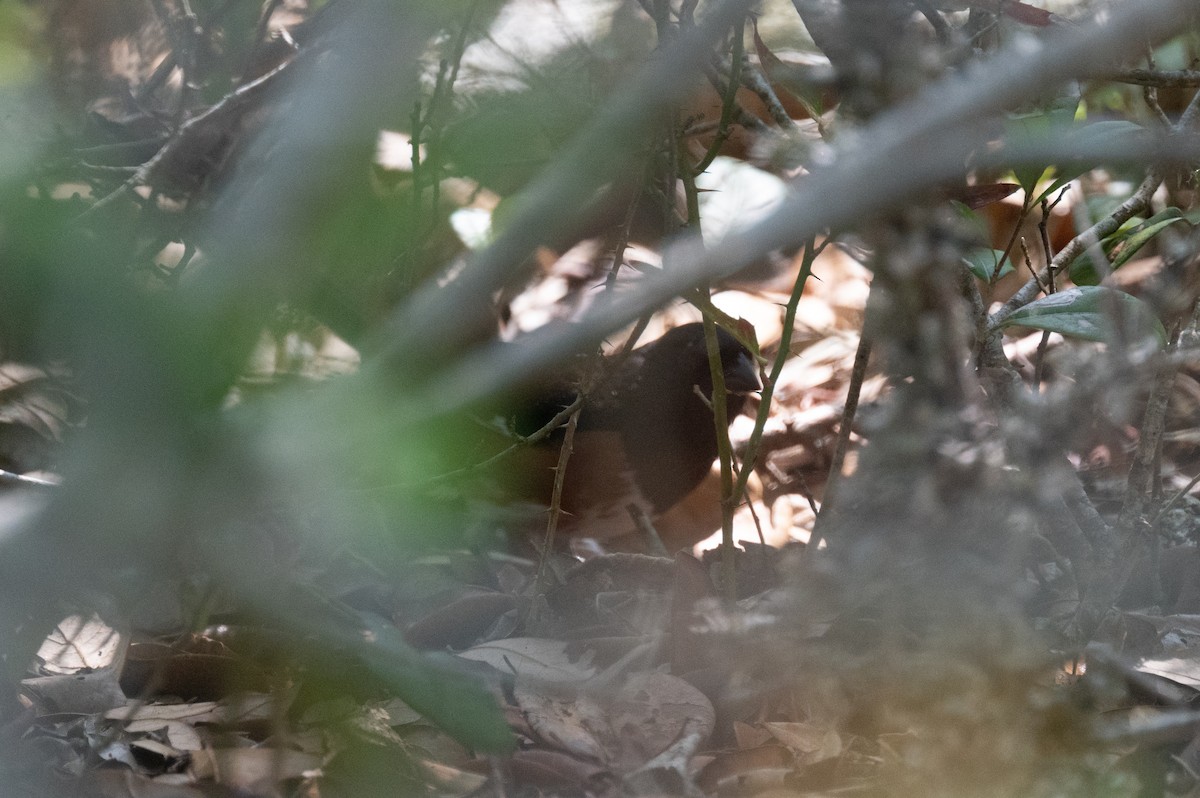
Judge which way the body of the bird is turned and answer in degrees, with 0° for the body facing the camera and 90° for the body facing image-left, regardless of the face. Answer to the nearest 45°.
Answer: approximately 270°

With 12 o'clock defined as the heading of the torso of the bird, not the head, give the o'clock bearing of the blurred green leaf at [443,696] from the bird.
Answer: The blurred green leaf is roughly at 3 o'clock from the bird.
